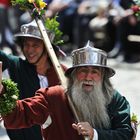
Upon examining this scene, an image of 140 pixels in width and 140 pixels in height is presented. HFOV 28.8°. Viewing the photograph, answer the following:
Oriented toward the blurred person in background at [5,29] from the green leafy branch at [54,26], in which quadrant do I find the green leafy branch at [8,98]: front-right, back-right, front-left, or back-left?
back-left

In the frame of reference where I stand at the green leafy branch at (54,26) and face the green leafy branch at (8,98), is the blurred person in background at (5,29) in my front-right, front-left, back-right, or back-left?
back-right

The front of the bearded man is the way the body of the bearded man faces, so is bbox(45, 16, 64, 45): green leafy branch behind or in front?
behind

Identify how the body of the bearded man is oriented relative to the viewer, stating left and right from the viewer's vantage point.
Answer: facing the viewer

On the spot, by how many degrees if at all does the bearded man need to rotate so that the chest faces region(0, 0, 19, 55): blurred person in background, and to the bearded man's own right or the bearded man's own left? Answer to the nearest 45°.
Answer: approximately 180°
